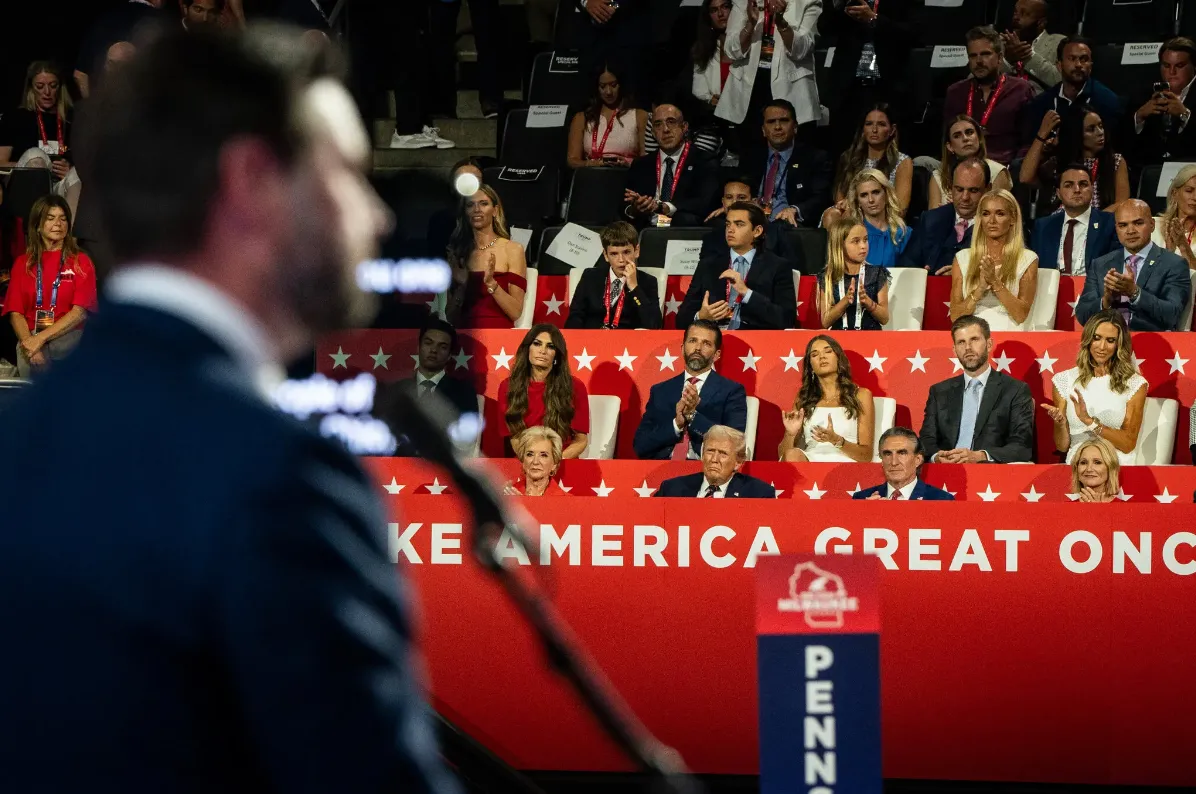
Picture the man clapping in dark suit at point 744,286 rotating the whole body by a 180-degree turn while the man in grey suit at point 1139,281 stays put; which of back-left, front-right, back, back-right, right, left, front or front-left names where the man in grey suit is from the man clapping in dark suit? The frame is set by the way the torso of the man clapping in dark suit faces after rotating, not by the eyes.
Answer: front-right

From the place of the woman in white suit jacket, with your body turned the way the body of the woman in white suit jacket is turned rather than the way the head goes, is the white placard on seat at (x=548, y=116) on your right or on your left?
on your right

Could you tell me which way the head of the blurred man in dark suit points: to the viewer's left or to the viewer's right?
to the viewer's right

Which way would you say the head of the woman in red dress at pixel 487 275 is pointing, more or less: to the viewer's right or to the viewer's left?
to the viewer's left

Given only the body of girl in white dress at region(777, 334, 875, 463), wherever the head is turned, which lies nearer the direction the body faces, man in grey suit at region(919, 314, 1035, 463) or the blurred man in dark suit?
the blurred man in dark suit

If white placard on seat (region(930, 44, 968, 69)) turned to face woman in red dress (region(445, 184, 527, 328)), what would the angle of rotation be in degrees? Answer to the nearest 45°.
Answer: approximately 45° to its right

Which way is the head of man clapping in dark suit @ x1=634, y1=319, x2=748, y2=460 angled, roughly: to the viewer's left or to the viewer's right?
to the viewer's left

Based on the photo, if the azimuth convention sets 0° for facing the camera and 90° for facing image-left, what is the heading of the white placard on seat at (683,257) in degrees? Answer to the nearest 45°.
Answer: approximately 0°

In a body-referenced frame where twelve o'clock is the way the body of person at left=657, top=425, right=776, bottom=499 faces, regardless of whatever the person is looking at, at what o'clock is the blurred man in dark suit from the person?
The blurred man in dark suit is roughly at 12 o'clock from the person.
